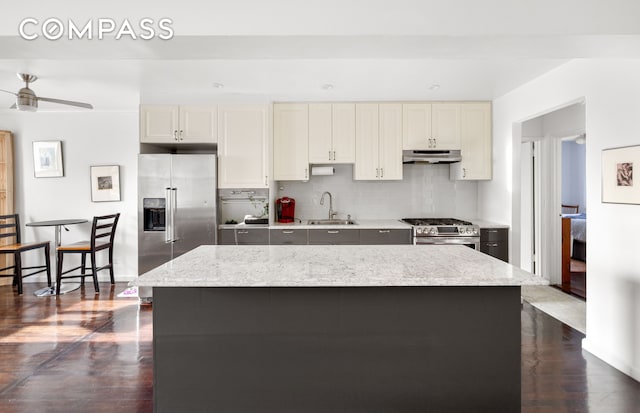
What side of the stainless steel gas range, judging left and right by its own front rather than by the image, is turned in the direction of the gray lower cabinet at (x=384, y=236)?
right

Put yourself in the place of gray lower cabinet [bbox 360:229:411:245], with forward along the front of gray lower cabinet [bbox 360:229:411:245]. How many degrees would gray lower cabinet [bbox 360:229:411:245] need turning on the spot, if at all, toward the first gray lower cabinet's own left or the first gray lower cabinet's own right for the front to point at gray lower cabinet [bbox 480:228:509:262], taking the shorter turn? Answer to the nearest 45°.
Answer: approximately 90° to the first gray lower cabinet's own left

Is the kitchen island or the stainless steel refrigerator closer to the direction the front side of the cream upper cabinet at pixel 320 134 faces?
the kitchen island

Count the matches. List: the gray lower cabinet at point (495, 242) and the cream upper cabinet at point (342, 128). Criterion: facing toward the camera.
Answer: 2

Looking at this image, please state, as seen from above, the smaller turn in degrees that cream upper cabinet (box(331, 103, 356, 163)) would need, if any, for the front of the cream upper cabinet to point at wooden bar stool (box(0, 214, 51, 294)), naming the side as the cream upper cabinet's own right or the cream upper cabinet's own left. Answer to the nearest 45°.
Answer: approximately 90° to the cream upper cabinet's own right

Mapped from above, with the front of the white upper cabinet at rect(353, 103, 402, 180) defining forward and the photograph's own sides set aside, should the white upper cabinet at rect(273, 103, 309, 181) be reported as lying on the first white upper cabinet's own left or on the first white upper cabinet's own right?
on the first white upper cabinet's own right

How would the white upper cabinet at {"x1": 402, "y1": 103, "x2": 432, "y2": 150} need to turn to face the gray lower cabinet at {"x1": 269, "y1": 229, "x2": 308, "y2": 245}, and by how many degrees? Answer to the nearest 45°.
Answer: approximately 45° to its right
